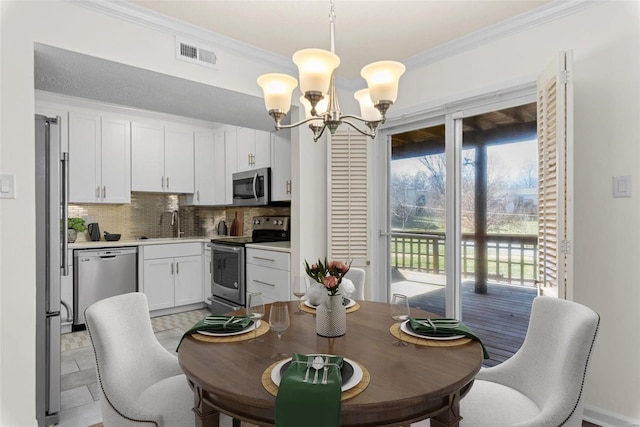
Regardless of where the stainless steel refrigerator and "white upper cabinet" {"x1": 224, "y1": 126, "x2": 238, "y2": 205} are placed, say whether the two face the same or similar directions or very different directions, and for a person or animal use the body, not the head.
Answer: very different directions

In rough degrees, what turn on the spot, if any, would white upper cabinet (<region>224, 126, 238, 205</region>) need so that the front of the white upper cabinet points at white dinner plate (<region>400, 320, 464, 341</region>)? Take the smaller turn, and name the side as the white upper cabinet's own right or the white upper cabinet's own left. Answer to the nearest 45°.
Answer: approximately 45° to the white upper cabinet's own left

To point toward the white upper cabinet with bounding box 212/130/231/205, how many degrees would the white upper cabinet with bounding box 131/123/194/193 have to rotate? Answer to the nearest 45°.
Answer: approximately 90° to its left

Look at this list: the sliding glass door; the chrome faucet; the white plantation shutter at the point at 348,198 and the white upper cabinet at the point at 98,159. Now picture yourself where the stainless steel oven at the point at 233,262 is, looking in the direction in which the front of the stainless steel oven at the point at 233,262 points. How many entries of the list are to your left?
2

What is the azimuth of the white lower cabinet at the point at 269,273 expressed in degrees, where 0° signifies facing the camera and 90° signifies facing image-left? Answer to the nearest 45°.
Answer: approximately 45°

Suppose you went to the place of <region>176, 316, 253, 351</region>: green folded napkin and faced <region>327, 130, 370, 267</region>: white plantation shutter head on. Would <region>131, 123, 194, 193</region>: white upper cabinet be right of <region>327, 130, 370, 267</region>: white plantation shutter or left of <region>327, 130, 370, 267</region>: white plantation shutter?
left

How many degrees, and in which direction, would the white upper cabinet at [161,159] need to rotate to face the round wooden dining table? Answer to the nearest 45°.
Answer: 0° — it already faces it

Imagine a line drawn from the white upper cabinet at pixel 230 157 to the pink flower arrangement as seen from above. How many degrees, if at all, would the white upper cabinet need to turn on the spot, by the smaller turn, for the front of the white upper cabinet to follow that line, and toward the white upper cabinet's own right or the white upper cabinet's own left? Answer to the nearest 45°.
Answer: approximately 45° to the white upper cabinet's own left

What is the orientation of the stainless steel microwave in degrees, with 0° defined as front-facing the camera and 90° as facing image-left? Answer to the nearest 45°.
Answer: approximately 45°

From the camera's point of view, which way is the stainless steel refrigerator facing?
to the viewer's right

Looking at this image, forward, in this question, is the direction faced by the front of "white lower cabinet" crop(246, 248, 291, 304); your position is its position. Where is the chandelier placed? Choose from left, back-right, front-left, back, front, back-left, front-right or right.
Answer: front-left
